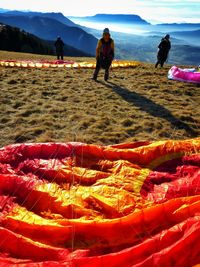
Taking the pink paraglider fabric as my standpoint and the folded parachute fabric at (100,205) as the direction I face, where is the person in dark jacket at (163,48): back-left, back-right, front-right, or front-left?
back-right

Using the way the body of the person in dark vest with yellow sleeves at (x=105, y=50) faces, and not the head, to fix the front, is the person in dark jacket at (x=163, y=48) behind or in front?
behind

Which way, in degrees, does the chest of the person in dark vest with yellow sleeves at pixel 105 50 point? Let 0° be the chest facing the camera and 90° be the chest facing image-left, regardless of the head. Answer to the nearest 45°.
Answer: approximately 0°

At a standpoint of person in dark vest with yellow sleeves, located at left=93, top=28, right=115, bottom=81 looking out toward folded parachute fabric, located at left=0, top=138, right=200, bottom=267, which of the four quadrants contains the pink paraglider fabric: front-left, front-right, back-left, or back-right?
back-left

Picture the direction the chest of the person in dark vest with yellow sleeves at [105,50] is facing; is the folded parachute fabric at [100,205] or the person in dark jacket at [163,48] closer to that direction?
the folded parachute fabric

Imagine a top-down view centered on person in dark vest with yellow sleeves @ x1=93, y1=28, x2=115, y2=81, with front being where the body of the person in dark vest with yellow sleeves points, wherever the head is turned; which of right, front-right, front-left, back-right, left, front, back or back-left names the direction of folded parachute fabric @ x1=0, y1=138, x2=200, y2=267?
front

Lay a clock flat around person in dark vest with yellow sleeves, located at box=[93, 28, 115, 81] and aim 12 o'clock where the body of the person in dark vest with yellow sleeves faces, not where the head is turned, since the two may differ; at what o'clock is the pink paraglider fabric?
The pink paraglider fabric is roughly at 8 o'clock from the person in dark vest with yellow sleeves.

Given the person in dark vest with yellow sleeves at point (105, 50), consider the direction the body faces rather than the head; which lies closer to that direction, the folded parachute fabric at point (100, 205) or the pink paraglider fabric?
the folded parachute fabric
